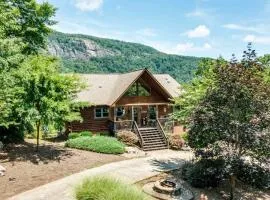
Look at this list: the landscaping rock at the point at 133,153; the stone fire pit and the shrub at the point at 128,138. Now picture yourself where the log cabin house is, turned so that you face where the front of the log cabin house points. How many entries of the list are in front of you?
3

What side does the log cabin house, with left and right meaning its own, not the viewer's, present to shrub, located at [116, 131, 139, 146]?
front

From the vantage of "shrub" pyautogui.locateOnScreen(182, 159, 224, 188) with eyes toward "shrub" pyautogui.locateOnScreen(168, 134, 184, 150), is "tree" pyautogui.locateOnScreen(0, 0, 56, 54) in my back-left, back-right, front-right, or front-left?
front-left

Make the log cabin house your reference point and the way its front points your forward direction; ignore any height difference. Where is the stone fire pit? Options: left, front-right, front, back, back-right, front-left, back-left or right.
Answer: front

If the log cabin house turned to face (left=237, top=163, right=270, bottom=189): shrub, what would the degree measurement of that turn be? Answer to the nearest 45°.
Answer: approximately 45° to its left

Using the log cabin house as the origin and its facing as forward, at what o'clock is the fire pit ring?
The fire pit ring is roughly at 12 o'clock from the log cabin house.

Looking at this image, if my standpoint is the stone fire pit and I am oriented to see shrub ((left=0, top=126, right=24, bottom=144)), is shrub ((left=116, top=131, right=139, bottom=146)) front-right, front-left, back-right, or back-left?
front-right

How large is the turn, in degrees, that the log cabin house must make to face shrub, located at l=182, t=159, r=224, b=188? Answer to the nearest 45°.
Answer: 0° — it already faces it

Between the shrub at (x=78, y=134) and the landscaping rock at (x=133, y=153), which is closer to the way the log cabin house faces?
the landscaping rock

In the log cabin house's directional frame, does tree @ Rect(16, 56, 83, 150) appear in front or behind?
in front

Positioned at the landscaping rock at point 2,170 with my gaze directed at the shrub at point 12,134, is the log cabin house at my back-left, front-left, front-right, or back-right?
front-right

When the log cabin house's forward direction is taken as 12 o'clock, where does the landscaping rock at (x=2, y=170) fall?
The landscaping rock is roughly at 1 o'clock from the log cabin house.

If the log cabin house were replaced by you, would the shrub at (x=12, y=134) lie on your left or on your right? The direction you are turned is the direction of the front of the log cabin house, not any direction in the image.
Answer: on your right

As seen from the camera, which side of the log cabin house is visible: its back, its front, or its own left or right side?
front
